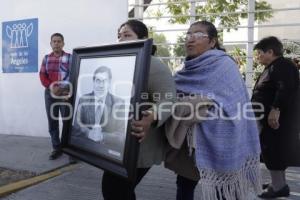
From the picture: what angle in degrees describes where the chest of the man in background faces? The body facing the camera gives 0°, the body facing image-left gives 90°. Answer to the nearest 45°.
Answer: approximately 0°

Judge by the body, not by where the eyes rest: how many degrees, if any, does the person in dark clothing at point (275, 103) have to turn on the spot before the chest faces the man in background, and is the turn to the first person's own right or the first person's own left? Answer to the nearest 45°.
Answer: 0° — they already face them

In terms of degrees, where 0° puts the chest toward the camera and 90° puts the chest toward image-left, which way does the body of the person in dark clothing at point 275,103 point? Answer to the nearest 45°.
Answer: approximately 90°

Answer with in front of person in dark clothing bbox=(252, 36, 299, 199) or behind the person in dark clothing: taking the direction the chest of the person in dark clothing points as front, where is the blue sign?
in front
